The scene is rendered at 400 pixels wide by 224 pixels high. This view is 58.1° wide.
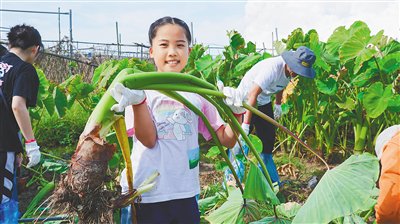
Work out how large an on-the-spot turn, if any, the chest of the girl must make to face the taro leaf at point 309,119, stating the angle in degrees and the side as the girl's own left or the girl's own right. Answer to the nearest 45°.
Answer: approximately 135° to the girl's own left

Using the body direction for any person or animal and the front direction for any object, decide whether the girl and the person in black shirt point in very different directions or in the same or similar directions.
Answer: very different directions

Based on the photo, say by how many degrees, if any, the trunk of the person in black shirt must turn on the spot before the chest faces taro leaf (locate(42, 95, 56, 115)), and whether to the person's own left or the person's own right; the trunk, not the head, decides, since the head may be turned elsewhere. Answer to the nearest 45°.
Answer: approximately 45° to the person's own left

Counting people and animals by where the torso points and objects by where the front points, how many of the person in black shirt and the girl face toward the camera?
1

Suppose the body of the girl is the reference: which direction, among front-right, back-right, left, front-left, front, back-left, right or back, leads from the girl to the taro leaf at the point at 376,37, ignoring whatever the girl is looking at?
back-left

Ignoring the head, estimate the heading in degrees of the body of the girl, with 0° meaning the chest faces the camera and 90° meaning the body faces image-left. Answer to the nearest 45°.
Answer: approximately 0°

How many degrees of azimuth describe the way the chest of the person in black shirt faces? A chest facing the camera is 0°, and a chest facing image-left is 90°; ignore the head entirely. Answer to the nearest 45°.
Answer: approximately 225°

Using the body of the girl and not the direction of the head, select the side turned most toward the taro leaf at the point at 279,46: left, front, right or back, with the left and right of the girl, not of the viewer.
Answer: back
